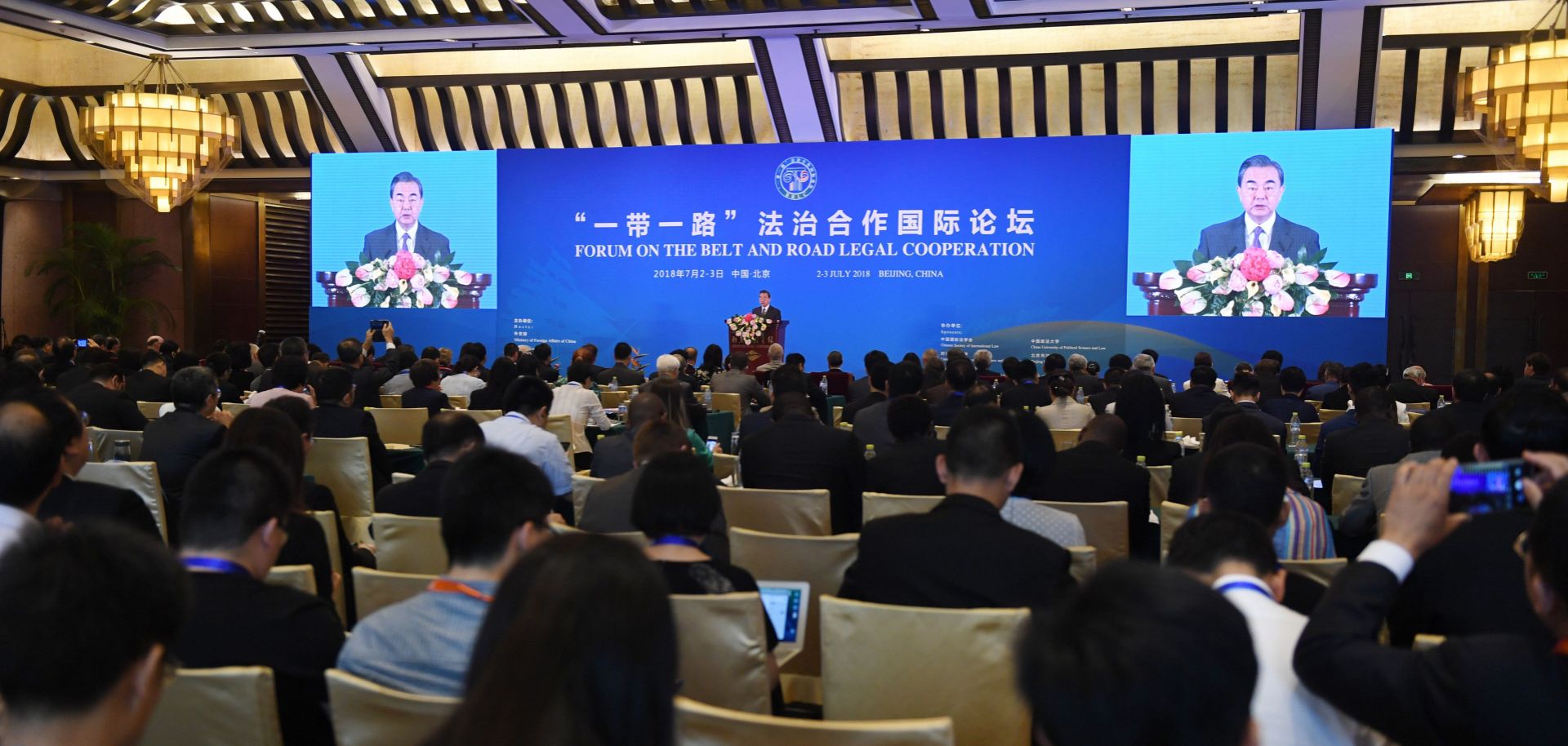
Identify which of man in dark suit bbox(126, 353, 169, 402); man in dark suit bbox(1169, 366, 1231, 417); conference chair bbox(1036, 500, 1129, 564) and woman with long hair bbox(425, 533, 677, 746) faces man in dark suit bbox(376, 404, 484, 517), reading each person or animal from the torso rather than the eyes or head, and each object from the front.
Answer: the woman with long hair

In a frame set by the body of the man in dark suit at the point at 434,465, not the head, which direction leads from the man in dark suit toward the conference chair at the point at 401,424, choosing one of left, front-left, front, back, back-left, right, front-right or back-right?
front-left

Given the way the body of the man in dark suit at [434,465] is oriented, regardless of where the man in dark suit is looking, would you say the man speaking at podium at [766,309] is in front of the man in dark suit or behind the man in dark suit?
in front

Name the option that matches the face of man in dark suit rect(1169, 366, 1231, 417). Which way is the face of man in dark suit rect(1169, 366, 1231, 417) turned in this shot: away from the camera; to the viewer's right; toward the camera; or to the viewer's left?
away from the camera

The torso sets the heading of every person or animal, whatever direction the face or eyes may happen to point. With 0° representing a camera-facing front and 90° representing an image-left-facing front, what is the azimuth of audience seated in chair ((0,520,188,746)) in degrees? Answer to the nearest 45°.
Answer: approximately 225°

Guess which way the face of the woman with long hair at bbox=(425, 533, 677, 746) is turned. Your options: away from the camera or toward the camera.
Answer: away from the camera

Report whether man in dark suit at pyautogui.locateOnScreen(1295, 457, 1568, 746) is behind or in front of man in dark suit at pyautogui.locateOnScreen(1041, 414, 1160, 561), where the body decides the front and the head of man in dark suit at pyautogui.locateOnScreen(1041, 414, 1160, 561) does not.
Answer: behind

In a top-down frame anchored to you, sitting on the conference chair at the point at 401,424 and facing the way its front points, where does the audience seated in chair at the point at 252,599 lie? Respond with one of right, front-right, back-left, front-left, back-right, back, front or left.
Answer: back

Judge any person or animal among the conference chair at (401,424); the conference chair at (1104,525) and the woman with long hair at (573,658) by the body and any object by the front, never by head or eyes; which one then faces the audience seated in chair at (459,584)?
the woman with long hair

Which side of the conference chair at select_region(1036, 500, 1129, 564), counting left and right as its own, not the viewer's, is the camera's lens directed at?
back

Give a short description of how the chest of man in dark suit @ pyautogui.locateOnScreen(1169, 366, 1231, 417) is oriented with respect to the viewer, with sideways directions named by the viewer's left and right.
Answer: facing away from the viewer

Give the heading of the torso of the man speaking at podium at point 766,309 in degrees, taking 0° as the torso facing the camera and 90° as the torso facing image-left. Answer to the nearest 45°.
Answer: approximately 45°

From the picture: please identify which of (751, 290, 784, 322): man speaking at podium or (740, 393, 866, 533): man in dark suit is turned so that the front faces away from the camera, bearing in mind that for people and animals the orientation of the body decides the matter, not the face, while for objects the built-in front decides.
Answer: the man in dark suit

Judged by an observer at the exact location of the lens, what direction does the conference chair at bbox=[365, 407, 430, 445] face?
facing away from the viewer

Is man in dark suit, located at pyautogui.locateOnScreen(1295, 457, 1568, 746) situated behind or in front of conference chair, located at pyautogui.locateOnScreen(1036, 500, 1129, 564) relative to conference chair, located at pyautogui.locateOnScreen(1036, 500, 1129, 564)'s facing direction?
behind

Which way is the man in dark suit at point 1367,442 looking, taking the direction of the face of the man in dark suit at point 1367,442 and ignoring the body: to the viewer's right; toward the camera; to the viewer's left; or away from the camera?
away from the camera
